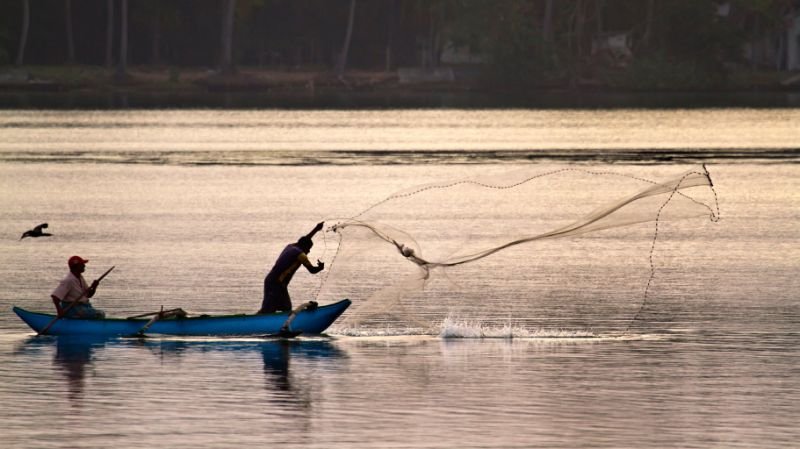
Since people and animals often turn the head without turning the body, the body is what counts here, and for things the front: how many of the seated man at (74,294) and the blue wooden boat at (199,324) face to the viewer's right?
2

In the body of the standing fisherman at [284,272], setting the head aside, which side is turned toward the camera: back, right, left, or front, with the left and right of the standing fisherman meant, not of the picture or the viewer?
right

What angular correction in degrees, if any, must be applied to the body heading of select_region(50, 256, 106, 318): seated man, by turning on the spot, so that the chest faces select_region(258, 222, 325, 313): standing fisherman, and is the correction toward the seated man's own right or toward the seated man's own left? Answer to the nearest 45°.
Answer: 0° — they already face them

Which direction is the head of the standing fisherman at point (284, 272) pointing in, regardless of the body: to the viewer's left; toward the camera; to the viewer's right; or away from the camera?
to the viewer's right

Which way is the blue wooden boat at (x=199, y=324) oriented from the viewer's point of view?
to the viewer's right

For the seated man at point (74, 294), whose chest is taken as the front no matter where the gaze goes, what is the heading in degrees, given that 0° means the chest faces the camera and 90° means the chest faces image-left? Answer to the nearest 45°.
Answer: approximately 270°

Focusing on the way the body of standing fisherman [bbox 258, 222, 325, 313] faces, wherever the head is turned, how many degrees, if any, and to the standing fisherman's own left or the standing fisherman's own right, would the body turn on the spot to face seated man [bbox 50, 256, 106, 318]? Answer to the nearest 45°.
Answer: approximately 180°

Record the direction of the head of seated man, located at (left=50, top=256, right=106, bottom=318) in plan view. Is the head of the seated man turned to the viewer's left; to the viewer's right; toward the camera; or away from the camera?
to the viewer's right
